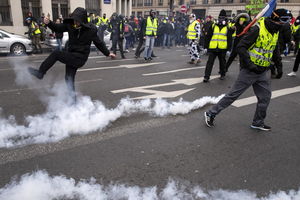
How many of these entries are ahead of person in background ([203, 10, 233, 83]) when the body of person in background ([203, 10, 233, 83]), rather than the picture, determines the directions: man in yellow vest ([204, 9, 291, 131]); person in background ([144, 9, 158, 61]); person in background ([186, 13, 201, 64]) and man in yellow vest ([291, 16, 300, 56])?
1

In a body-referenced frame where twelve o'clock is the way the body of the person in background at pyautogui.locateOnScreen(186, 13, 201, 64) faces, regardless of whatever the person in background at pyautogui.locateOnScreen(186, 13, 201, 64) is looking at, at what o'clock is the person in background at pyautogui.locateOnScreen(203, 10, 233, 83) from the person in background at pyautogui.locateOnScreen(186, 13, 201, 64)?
the person in background at pyautogui.locateOnScreen(203, 10, 233, 83) is roughly at 10 o'clock from the person in background at pyautogui.locateOnScreen(186, 13, 201, 64).

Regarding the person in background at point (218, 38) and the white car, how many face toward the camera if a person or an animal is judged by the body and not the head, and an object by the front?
1

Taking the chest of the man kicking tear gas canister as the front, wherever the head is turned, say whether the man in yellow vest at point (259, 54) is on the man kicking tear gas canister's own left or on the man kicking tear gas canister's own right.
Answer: on the man kicking tear gas canister's own left

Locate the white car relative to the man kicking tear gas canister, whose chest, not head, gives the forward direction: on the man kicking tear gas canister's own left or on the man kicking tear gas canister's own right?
on the man kicking tear gas canister's own right

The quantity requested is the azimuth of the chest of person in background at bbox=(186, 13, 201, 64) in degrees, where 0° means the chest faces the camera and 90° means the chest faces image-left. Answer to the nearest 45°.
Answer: approximately 45°

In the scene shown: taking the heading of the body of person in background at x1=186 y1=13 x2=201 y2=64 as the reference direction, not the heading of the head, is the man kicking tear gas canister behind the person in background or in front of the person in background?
in front
